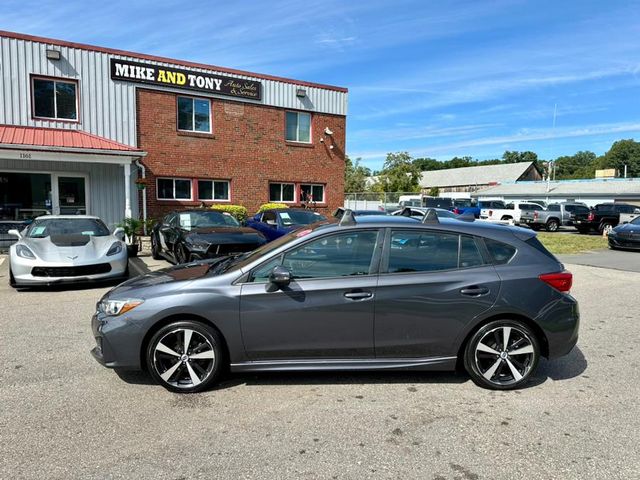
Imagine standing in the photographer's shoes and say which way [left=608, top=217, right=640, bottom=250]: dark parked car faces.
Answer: facing the viewer and to the left of the viewer

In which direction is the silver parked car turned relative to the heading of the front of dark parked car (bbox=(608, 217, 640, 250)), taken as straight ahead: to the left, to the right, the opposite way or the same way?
to the left

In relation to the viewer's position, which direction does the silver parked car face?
facing the viewer

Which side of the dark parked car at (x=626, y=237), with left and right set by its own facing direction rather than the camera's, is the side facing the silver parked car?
front

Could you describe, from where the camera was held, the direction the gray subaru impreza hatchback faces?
facing to the left of the viewer

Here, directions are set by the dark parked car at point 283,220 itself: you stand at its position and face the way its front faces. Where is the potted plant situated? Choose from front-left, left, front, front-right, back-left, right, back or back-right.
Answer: back-right

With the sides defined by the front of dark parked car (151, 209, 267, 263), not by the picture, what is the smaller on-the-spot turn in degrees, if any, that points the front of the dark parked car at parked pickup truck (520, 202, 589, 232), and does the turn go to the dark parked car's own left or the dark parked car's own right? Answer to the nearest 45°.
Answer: approximately 90° to the dark parked car's own left

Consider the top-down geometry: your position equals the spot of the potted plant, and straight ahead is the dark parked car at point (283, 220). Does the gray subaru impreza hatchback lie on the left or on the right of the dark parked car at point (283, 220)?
right

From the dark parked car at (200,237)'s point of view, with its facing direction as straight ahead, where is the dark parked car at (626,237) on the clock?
the dark parked car at (626,237) is roughly at 10 o'clock from the dark parked car at (200,237).

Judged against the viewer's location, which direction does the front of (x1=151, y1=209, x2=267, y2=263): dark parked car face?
facing the viewer and to the right of the viewer

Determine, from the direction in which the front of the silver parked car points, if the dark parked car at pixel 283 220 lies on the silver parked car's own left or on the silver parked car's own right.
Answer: on the silver parked car's own left

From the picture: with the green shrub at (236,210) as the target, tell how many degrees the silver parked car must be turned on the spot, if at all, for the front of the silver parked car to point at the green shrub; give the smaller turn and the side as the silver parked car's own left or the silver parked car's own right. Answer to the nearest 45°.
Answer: approximately 135° to the silver parked car's own left

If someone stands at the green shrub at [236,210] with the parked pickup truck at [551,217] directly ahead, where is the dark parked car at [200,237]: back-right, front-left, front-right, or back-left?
back-right
